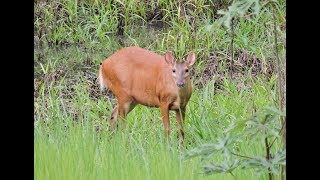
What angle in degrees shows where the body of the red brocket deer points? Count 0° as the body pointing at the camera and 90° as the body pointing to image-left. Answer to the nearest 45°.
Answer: approximately 315°
